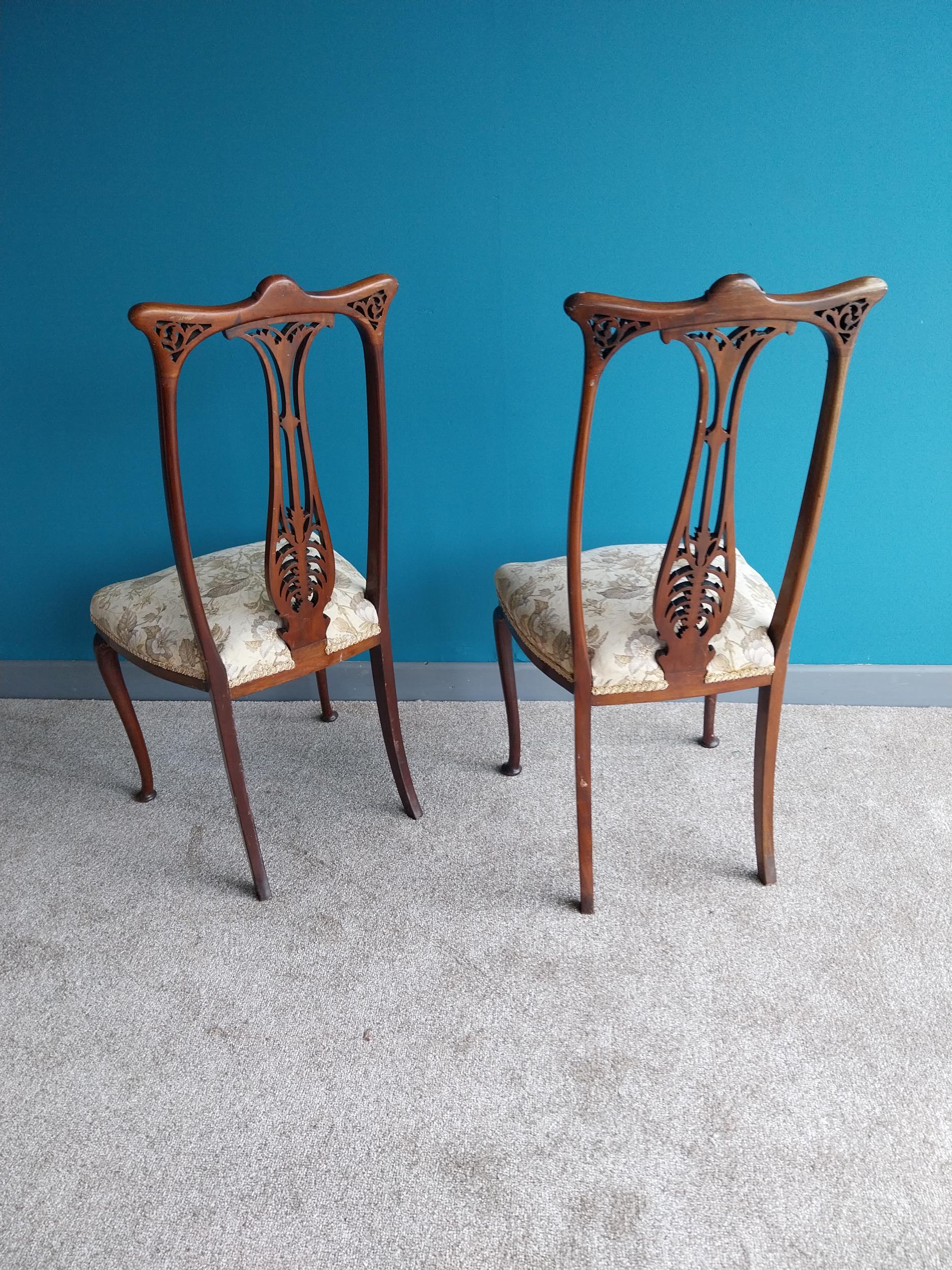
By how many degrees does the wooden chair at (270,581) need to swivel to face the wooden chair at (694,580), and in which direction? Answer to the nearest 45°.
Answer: approximately 135° to its right

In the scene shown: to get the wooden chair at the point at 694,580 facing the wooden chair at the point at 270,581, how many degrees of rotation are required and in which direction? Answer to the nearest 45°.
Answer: approximately 45° to its left

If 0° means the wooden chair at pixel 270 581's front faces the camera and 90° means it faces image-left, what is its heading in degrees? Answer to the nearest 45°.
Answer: approximately 135°

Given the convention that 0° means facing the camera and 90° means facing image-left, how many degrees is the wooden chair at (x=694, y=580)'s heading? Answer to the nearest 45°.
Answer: approximately 135°

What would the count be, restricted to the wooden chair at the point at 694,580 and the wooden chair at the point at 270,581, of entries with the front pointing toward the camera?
0
